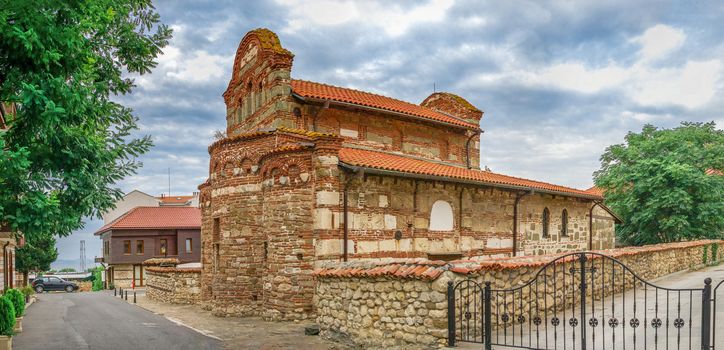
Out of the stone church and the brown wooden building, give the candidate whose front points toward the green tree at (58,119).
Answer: the brown wooden building

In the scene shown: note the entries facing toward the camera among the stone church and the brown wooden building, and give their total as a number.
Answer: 1

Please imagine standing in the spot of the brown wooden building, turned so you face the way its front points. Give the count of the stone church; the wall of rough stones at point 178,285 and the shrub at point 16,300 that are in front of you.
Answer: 3

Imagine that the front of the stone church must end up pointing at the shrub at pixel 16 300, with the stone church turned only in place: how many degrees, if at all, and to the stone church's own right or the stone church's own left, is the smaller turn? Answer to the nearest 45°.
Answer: approximately 135° to the stone church's own left

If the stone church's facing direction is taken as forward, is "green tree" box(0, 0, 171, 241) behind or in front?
behind

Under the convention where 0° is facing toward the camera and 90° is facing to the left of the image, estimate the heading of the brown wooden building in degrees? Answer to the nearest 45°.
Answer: approximately 0°

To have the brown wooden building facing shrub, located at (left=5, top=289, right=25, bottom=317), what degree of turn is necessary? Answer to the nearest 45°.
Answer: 0° — it already faces it

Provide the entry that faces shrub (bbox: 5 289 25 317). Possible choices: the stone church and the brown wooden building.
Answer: the brown wooden building
